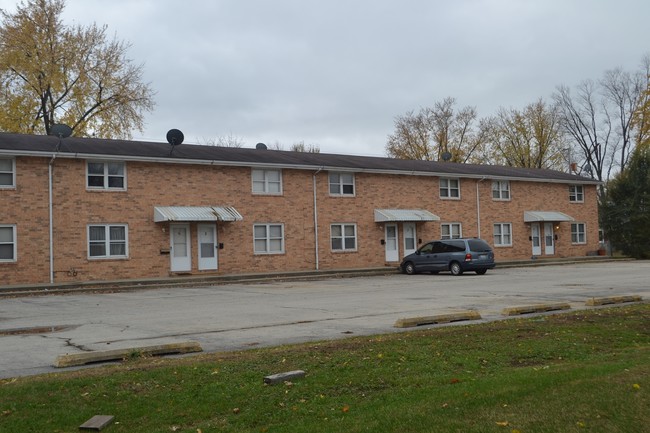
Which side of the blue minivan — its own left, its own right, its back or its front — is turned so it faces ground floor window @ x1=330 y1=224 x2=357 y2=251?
front

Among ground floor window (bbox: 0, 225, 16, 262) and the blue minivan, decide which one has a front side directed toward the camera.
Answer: the ground floor window

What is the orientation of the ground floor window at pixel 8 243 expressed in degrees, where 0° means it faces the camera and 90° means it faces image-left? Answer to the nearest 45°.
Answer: approximately 0°

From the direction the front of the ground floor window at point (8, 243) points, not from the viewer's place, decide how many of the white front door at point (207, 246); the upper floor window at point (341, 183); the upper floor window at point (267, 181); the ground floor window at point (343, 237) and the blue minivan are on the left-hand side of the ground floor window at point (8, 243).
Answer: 5

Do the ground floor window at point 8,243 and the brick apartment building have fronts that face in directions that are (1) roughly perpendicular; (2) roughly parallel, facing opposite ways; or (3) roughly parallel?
roughly parallel

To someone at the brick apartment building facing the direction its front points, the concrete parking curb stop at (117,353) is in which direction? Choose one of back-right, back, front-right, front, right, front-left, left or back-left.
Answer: front-right

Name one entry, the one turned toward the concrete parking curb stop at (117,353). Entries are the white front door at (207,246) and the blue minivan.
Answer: the white front door

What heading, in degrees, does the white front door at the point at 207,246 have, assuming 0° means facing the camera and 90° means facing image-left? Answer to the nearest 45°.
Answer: approximately 0°

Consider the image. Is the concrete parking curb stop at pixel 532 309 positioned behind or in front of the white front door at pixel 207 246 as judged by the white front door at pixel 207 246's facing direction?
in front

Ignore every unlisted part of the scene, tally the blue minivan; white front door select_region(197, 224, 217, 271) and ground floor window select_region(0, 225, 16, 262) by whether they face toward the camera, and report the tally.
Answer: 2

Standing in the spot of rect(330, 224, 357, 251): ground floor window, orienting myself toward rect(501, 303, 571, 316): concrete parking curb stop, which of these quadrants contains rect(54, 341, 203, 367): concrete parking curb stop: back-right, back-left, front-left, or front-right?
front-right

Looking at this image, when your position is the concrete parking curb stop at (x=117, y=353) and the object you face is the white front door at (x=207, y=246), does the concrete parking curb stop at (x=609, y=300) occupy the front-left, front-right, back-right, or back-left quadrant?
front-right

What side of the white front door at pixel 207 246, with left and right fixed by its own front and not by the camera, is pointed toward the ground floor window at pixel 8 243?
right

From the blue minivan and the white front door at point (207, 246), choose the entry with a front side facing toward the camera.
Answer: the white front door

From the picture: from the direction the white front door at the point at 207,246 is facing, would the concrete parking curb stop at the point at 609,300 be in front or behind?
in front
